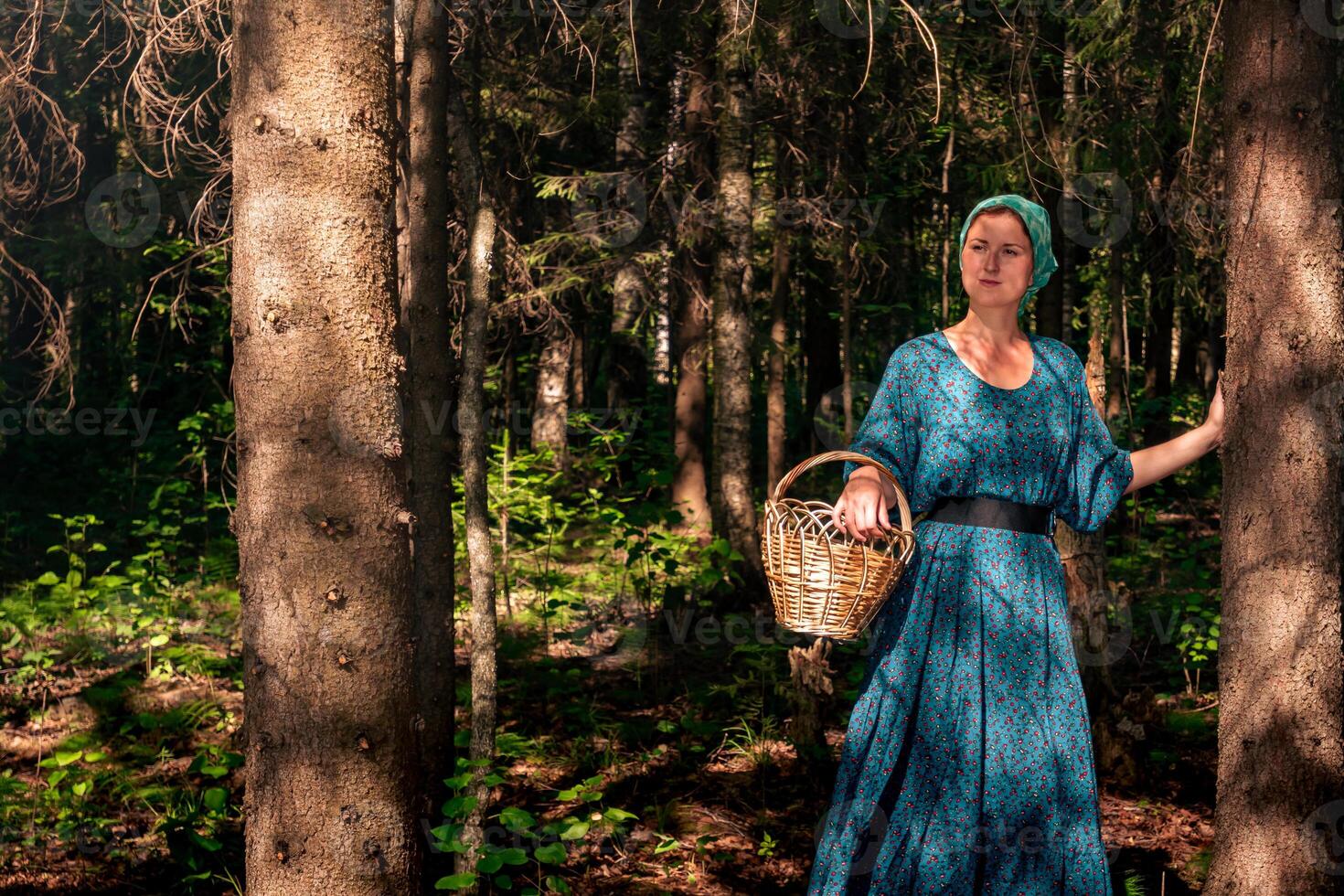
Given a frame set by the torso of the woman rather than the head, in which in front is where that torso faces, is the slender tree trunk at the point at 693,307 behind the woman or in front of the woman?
behind

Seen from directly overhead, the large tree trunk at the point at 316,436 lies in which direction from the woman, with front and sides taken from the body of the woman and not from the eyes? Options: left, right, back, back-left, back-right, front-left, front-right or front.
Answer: front-right

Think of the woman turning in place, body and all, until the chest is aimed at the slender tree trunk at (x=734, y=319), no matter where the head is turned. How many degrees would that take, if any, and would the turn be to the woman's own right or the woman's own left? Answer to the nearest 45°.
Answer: approximately 180°

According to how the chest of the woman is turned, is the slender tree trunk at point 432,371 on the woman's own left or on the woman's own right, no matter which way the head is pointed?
on the woman's own right

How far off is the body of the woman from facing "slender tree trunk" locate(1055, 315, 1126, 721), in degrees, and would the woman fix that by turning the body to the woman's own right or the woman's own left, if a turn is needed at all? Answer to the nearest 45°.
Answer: approximately 180°

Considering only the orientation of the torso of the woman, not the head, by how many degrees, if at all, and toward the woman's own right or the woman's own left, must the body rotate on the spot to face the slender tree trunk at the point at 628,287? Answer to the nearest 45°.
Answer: approximately 135° to the woman's own right

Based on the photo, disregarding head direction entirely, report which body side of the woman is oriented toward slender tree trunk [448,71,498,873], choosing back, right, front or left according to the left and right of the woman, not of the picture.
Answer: right

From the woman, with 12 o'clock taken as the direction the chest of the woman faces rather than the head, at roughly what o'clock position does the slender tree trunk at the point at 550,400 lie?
The slender tree trunk is roughly at 5 o'clock from the woman.

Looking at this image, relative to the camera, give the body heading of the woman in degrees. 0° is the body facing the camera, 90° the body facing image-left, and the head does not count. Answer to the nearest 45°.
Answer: approximately 0°

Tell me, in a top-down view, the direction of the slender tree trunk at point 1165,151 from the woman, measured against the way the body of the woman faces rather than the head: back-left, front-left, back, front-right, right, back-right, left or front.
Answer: back

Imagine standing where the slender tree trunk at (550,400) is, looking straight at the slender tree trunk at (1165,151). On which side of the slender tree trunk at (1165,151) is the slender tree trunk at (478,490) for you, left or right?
right
